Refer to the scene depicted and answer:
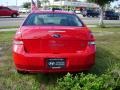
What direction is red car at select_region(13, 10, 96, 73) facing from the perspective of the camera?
away from the camera

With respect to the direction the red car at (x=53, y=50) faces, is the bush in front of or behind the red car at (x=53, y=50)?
behind
